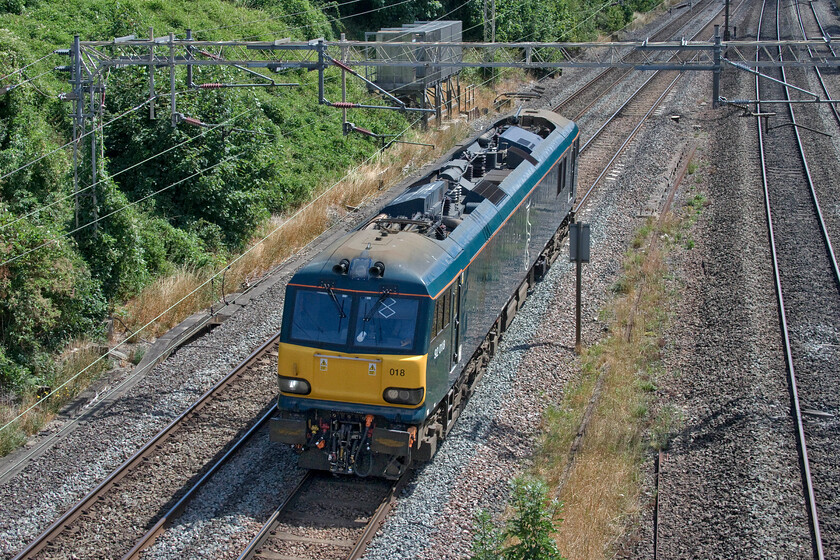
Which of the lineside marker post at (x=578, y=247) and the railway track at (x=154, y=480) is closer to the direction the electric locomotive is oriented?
the railway track

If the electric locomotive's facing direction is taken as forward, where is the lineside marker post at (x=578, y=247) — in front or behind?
behind

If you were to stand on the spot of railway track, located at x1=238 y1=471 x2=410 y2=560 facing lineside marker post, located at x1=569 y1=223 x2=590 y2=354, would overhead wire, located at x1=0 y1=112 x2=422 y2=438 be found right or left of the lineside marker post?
left

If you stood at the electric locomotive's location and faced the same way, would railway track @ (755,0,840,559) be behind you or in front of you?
behind

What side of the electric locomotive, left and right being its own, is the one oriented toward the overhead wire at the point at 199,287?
right
